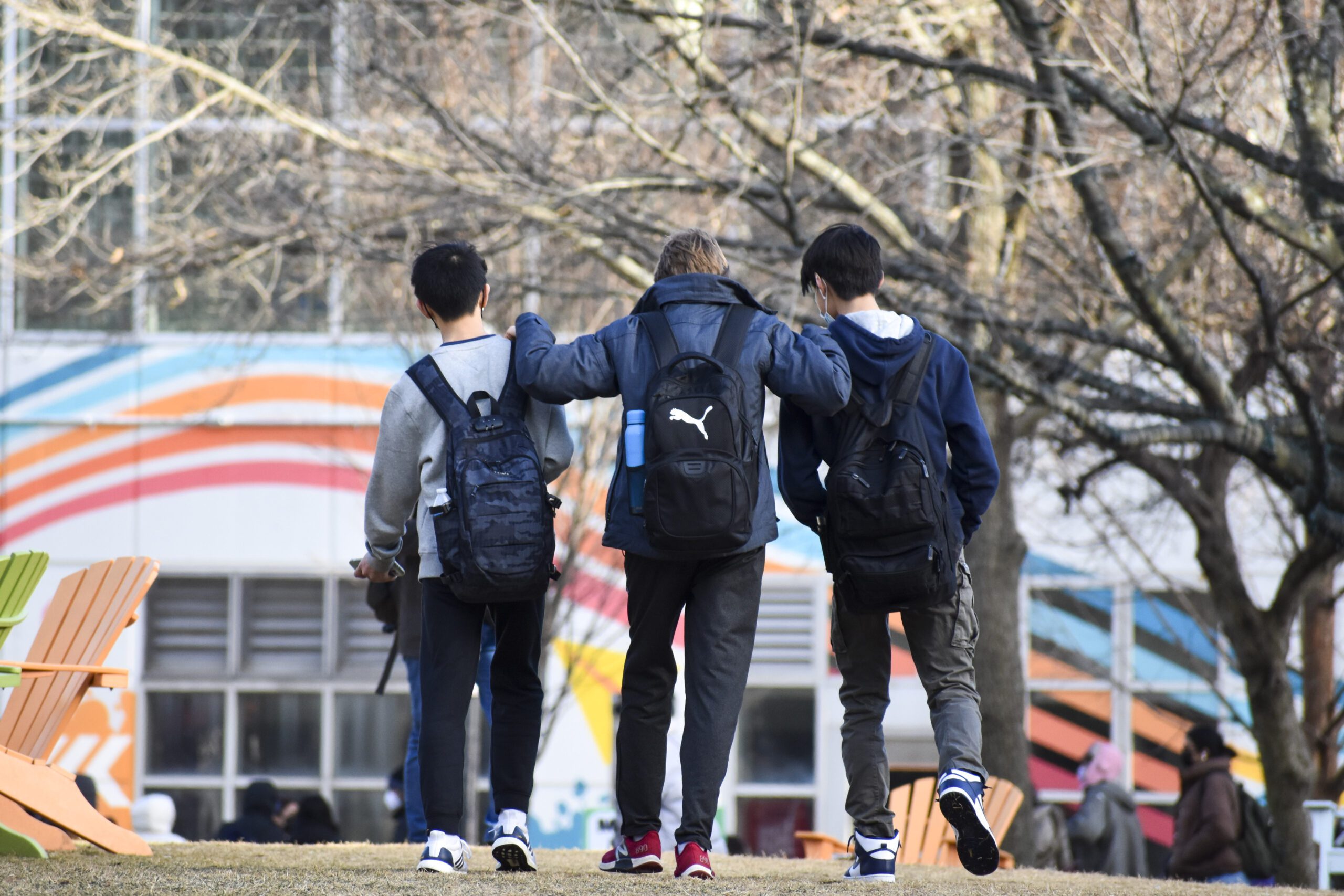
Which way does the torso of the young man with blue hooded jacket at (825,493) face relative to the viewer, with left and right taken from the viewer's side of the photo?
facing away from the viewer

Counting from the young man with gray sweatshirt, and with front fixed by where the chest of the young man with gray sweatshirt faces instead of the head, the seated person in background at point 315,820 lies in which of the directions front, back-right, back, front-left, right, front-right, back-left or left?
front

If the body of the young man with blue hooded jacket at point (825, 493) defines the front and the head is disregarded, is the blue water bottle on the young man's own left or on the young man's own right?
on the young man's own left

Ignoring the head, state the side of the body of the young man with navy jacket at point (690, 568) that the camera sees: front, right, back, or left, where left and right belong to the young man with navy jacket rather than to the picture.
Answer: back

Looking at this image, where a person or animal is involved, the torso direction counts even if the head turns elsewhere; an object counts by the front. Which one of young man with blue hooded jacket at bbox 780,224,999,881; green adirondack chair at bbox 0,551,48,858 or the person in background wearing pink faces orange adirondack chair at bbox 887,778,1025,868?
the young man with blue hooded jacket

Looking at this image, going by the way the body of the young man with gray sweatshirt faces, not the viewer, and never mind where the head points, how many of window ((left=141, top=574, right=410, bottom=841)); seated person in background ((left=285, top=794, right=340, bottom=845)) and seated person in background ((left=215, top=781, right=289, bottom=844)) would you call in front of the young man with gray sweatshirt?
3

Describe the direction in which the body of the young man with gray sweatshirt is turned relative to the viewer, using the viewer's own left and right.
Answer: facing away from the viewer

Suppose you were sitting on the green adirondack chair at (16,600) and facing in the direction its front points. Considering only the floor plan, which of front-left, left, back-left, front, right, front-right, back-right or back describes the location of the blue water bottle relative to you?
back

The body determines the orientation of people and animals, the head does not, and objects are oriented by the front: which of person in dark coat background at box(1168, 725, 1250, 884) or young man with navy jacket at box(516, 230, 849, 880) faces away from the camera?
the young man with navy jacket

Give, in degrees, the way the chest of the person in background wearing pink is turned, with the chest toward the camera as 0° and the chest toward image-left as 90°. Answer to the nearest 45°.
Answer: approximately 135°

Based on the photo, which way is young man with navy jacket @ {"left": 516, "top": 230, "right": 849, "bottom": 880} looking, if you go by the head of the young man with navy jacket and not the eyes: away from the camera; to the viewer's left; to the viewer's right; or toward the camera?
away from the camera

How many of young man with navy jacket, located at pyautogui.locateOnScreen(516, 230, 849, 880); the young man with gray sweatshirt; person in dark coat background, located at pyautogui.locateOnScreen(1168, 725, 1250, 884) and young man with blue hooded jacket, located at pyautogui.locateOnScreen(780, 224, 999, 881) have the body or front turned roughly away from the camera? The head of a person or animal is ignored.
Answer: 3

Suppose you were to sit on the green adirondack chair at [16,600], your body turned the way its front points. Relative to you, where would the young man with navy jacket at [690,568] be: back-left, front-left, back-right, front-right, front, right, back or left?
back

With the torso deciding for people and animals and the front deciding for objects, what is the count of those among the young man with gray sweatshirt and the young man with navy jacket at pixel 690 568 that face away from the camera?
2

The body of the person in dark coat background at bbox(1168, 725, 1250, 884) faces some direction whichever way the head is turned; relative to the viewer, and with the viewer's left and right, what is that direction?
facing to the left of the viewer

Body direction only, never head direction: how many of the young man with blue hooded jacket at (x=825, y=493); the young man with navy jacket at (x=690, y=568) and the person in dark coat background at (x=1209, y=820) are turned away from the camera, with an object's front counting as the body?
2
